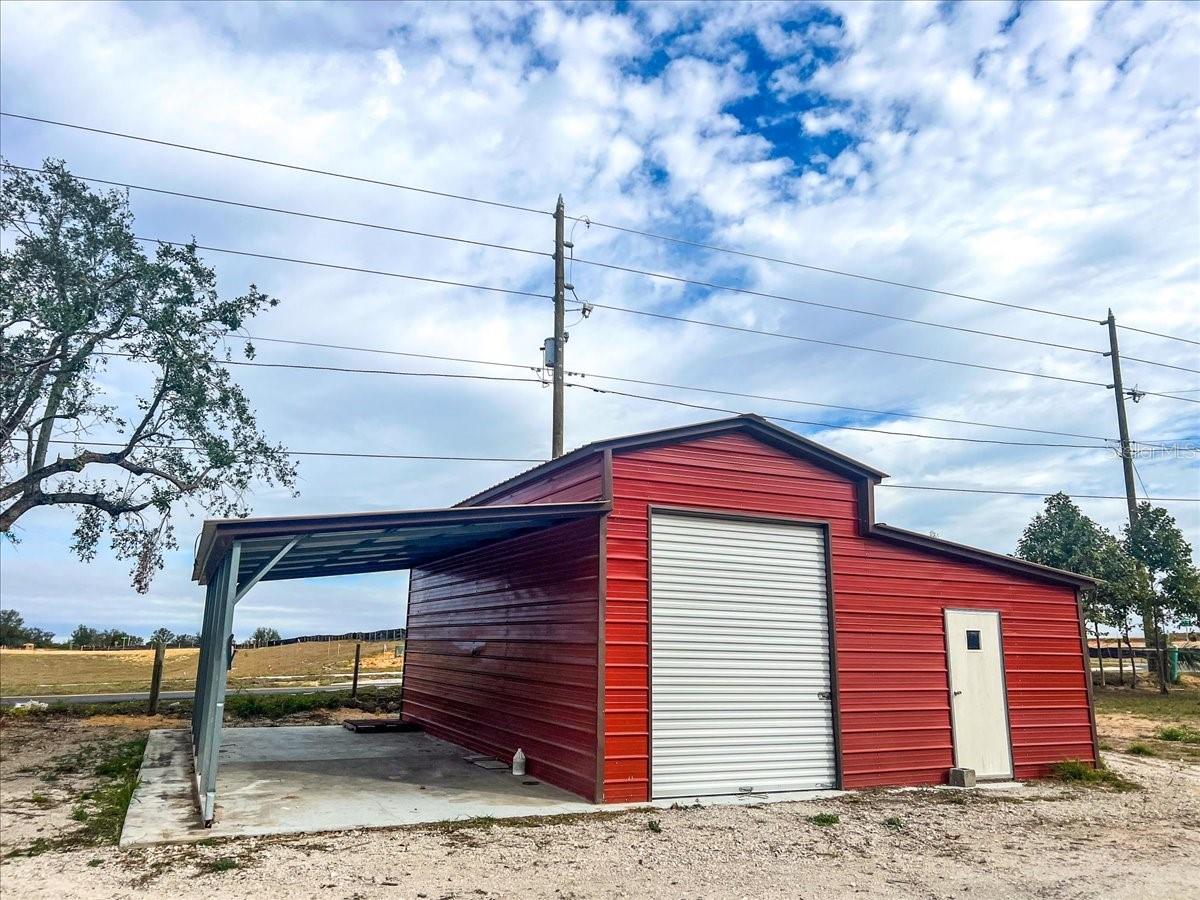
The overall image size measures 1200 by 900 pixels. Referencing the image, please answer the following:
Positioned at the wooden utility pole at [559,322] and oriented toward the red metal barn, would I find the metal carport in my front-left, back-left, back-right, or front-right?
front-right

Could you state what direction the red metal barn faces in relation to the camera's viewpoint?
facing the viewer and to the right of the viewer

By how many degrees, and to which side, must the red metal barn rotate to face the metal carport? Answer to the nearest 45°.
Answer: approximately 90° to its right

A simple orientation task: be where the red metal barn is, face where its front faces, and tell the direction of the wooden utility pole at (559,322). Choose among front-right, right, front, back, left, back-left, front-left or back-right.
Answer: back

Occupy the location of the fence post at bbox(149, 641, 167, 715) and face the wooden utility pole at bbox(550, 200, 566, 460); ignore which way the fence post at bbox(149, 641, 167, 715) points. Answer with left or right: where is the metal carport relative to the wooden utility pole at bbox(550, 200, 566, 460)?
right

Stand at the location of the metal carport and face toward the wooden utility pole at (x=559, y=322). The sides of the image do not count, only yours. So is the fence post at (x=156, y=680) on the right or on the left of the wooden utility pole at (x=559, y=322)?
left

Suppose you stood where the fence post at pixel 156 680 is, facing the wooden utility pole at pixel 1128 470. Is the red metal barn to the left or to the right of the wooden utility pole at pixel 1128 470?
right

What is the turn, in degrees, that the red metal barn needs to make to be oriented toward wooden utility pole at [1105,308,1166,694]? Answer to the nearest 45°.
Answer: approximately 90° to its left
